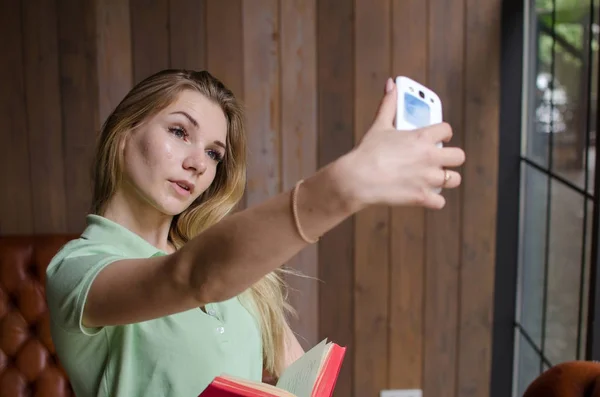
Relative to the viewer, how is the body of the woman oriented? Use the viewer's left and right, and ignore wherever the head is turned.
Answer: facing the viewer and to the right of the viewer

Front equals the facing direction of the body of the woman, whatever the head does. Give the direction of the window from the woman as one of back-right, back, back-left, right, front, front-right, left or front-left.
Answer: left

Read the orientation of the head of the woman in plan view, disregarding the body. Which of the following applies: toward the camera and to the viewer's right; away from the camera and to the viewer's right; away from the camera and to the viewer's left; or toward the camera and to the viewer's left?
toward the camera and to the viewer's right
